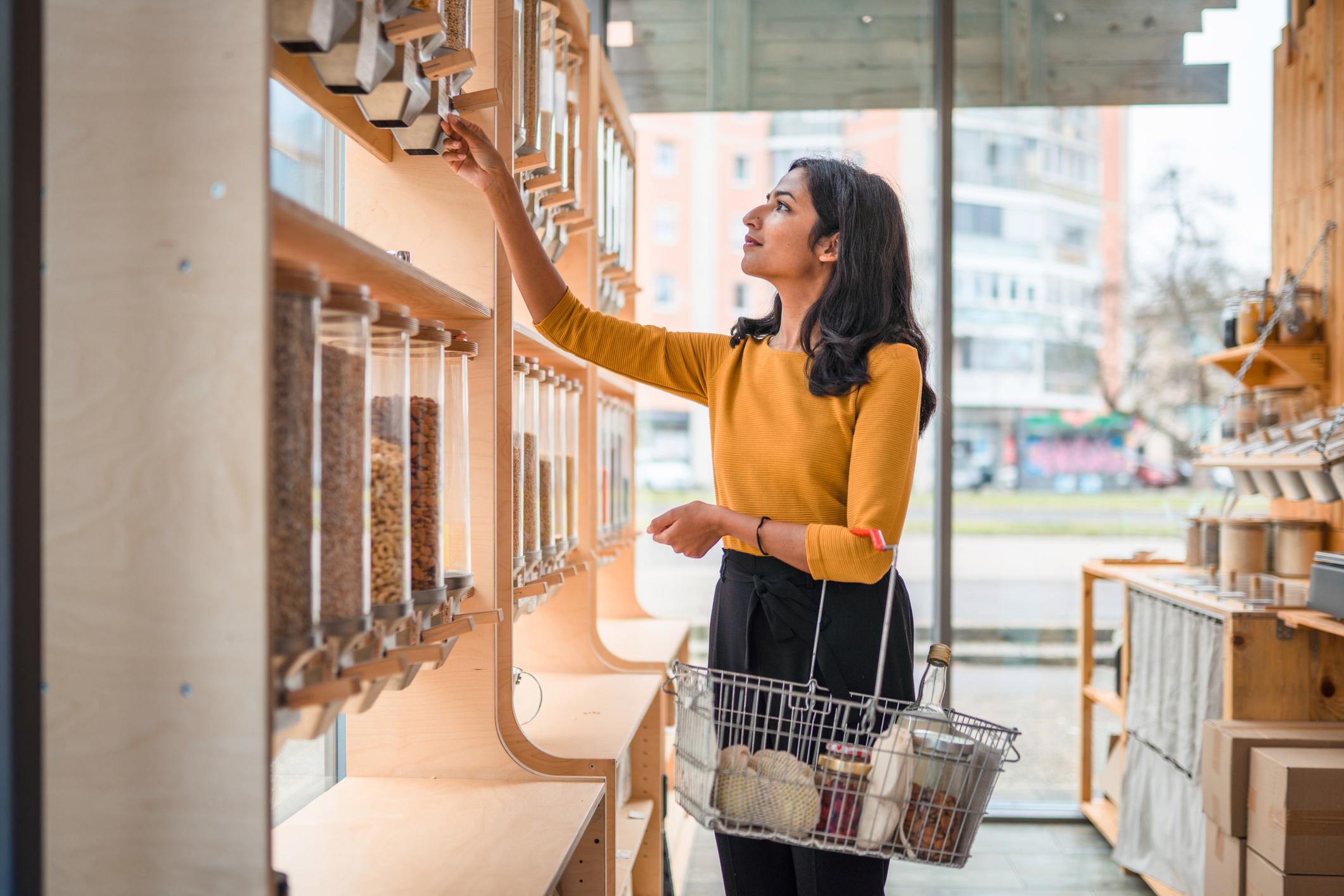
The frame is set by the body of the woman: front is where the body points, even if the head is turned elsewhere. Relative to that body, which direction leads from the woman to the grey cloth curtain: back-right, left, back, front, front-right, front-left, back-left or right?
back

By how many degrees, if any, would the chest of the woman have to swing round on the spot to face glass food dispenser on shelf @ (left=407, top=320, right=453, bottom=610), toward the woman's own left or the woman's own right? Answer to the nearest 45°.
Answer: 0° — they already face it

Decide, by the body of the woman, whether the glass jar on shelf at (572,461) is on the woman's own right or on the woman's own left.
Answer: on the woman's own right

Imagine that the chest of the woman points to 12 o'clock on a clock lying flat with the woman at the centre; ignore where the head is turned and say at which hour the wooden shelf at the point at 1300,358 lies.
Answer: The wooden shelf is roughly at 6 o'clock from the woman.

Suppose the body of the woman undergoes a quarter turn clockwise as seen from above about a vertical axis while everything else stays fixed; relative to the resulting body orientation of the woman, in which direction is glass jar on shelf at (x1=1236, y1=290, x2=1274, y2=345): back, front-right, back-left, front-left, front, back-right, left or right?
right

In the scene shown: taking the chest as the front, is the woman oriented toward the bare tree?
no

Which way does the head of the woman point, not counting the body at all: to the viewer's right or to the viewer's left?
to the viewer's left

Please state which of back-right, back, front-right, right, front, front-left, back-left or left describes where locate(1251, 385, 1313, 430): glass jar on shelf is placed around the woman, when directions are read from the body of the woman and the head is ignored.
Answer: back

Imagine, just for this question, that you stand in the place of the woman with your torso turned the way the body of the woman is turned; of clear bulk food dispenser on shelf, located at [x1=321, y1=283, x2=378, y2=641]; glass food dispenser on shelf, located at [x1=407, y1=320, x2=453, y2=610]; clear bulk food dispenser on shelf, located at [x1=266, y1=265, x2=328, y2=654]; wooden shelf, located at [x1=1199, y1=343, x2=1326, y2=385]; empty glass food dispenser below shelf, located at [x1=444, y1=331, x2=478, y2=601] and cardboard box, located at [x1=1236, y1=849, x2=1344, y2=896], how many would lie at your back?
2

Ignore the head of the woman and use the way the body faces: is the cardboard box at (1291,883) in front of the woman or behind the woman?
behind

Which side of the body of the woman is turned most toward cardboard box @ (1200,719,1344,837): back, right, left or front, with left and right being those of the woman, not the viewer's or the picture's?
back

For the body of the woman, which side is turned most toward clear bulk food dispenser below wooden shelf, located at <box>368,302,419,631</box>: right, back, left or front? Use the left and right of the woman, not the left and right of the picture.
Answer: front

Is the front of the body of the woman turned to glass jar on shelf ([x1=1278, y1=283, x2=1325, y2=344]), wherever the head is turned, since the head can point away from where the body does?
no

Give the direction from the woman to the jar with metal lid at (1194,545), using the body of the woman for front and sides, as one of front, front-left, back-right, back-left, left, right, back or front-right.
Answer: back
